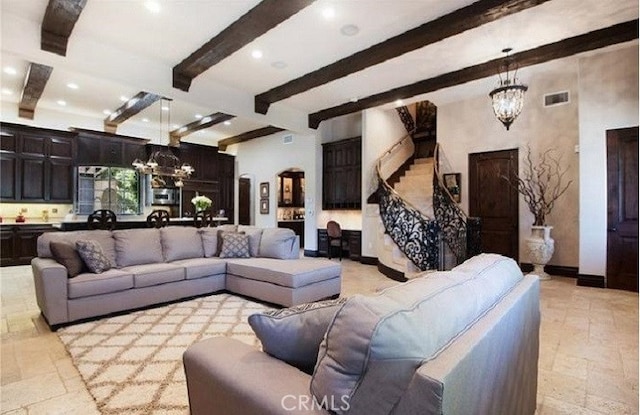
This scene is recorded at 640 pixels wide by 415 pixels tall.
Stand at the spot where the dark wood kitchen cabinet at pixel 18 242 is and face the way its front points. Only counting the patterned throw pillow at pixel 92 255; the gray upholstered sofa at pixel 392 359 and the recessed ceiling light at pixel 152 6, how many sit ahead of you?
3

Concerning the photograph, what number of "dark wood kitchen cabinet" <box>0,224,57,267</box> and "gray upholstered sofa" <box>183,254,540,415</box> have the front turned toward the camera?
1

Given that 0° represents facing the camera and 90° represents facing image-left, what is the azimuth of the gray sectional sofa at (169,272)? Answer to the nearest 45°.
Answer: approximately 315°

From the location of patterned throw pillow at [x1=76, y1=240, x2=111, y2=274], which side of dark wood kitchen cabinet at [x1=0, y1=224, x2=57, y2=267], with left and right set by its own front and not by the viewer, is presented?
front

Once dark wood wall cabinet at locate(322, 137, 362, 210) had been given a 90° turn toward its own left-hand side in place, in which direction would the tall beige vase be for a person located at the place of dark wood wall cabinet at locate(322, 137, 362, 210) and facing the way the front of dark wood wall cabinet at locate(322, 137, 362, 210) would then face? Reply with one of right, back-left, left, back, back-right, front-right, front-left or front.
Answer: front

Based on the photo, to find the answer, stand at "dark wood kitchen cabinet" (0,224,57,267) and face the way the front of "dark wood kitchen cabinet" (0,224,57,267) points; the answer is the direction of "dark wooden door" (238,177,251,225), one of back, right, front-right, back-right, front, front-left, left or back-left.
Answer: left

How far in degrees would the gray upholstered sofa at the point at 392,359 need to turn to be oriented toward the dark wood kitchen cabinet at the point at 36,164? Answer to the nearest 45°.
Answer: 0° — it already faces it

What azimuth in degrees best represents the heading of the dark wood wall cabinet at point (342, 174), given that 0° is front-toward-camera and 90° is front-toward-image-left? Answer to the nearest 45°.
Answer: approximately 45°

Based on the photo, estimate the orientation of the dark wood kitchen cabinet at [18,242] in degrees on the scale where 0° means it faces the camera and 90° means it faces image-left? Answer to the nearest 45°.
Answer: approximately 0°

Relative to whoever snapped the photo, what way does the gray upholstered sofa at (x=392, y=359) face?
facing away from the viewer and to the left of the viewer

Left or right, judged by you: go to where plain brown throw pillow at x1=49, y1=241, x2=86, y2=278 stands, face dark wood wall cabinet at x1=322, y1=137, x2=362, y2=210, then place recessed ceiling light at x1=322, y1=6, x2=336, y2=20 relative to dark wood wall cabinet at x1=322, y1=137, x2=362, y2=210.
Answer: right

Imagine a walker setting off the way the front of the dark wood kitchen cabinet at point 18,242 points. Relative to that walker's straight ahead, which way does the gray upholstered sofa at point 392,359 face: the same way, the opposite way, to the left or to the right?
the opposite way
